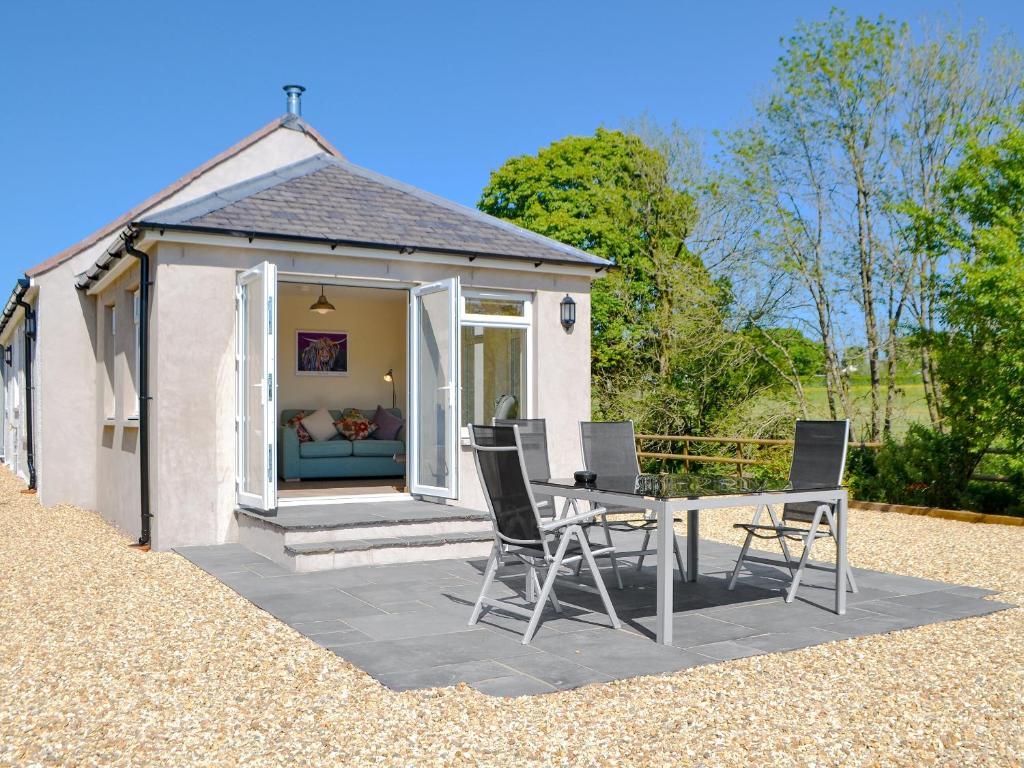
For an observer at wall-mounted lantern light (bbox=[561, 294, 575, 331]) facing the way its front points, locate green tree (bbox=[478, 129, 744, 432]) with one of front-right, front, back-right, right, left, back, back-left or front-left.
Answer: back-left

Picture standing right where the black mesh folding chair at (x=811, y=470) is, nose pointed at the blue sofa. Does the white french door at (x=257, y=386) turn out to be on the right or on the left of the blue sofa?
left

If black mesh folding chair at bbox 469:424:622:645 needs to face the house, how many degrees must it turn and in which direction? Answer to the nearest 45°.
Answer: approximately 90° to its left

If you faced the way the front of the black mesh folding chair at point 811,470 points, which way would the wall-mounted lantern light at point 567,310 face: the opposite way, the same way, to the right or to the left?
to the left

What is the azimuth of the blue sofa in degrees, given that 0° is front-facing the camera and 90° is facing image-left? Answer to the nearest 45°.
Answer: approximately 0°

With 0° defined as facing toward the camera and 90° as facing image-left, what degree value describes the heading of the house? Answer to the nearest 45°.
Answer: approximately 315°

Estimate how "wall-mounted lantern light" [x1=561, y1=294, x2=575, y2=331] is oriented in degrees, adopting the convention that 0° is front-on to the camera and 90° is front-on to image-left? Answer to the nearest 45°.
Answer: approximately 315°

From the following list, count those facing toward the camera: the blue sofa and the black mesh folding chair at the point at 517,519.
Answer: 1

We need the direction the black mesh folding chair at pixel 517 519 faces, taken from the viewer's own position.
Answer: facing away from the viewer and to the right of the viewer

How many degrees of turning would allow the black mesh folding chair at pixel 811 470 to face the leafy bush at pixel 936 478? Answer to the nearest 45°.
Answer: approximately 135° to its right

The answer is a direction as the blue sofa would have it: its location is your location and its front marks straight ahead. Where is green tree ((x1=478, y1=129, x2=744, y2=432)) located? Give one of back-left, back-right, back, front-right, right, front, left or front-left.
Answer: back-left

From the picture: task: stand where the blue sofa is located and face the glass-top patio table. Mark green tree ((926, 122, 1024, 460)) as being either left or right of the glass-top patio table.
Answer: left

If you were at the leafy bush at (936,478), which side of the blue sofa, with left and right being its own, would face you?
left
